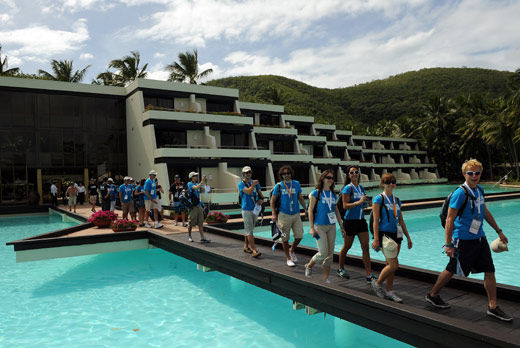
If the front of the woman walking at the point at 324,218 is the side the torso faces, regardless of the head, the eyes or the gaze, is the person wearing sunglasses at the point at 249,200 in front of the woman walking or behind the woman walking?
behind

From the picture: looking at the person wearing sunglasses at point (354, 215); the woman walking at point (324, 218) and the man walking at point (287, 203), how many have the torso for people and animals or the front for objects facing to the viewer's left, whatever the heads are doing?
0

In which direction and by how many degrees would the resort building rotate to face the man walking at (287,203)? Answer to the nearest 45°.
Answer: approximately 45° to its right

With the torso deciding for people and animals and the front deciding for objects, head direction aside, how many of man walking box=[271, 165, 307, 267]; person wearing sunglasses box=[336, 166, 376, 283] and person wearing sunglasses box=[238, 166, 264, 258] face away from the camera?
0

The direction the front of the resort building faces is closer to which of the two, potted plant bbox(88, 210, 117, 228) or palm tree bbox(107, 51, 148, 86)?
the potted plant

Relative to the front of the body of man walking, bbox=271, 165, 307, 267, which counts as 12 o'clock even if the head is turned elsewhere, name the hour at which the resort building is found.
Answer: The resort building is roughly at 5 o'clock from the man walking.

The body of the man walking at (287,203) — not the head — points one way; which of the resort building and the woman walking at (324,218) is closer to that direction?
the woman walking

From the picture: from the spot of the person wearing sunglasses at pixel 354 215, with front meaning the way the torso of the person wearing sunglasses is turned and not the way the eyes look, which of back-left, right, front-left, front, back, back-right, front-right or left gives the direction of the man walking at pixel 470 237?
front

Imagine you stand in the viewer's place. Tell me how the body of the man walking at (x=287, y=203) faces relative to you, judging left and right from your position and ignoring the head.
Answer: facing the viewer

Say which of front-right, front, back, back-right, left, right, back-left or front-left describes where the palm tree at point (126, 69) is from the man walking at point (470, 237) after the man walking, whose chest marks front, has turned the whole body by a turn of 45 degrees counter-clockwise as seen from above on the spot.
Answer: back-left

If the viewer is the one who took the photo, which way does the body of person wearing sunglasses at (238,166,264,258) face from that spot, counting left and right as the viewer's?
facing the viewer and to the right of the viewer

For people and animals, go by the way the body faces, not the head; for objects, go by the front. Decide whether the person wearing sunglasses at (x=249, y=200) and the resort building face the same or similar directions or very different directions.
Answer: same or similar directions

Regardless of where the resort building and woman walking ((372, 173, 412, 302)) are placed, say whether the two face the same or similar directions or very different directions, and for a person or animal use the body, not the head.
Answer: same or similar directions
